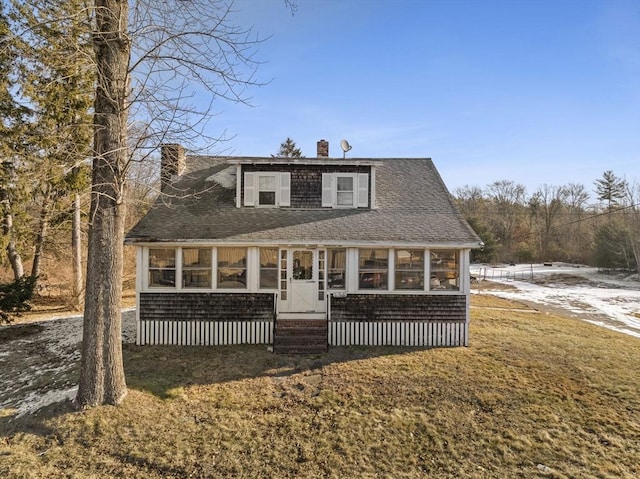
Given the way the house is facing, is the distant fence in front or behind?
behind

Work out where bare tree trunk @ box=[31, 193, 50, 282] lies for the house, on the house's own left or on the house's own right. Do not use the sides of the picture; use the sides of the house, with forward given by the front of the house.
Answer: on the house's own right

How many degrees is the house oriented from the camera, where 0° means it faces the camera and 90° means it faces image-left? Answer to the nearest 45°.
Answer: approximately 0°

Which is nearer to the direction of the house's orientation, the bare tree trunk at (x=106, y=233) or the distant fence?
the bare tree trunk

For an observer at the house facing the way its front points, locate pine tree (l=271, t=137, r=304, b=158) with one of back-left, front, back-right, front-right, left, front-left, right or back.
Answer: back

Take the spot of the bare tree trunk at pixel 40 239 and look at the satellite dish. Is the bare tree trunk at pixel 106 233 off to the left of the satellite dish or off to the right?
right
